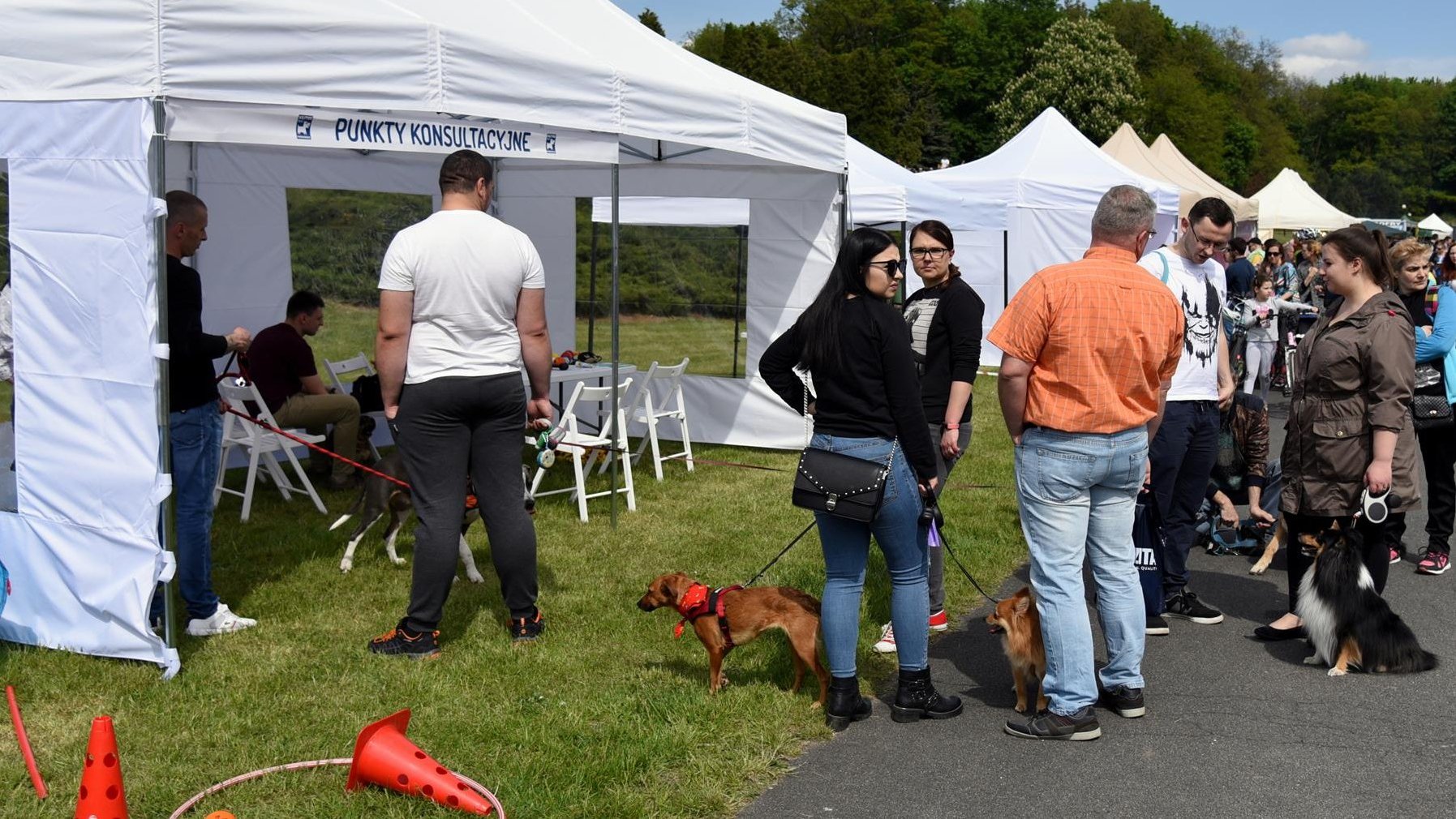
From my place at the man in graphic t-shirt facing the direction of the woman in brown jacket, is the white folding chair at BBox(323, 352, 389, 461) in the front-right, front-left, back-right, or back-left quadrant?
back-left

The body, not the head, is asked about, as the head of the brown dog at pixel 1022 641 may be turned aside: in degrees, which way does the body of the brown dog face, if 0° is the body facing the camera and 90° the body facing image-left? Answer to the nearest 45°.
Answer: approximately 45°

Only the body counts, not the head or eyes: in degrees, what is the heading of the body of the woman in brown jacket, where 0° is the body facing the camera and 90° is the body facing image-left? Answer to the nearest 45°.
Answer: approximately 90°

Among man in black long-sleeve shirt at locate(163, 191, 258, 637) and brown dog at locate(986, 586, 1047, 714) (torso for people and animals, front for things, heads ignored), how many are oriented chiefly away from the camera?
0

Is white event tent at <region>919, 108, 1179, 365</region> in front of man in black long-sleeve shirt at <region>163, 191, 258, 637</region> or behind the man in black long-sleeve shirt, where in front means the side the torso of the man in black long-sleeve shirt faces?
in front

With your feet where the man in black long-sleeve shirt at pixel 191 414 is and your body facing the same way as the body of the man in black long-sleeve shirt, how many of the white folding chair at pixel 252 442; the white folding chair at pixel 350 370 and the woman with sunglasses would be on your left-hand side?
2

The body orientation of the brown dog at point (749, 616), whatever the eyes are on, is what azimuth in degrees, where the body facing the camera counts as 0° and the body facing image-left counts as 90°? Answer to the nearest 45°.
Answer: approximately 90°

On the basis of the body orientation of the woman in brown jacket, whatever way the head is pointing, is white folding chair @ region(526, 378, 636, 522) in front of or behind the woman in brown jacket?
in front

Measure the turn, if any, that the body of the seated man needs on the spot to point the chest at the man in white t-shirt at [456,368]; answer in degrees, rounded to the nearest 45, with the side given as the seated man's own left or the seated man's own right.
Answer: approximately 90° to the seated man's own right

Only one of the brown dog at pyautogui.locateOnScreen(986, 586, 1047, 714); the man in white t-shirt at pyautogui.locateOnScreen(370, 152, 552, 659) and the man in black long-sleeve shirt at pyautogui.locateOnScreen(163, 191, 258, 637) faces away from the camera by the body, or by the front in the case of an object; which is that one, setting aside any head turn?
the man in white t-shirt

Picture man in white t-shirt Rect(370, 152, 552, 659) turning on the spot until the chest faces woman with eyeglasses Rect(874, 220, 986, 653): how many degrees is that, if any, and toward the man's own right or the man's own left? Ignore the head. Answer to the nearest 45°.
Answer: approximately 90° to the man's own right

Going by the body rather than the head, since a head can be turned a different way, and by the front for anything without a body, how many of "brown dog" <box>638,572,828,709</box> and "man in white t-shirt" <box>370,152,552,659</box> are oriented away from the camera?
1

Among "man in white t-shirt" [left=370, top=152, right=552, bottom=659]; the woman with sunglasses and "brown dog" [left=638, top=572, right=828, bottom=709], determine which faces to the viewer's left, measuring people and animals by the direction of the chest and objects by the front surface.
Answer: the brown dog

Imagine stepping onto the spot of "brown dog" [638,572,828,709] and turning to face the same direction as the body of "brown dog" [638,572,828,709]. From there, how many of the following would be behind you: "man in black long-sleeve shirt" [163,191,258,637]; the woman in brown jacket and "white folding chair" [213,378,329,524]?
1

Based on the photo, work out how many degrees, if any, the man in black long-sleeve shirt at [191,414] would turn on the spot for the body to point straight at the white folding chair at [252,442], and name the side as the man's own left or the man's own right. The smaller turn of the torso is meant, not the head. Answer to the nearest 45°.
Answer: approximately 90° to the man's own left

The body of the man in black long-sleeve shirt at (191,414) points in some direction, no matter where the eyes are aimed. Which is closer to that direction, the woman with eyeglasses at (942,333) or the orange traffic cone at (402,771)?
the woman with eyeglasses
